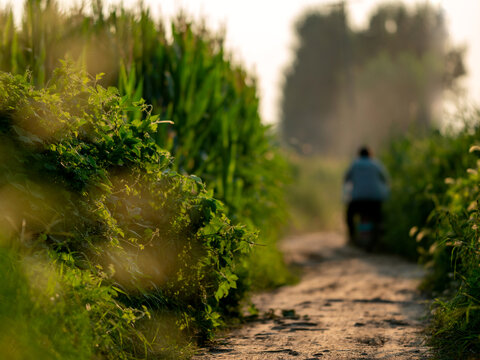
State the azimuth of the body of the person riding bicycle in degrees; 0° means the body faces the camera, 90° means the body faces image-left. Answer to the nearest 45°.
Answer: approximately 180°

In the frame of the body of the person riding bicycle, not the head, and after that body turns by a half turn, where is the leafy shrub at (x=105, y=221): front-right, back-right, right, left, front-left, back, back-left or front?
front
